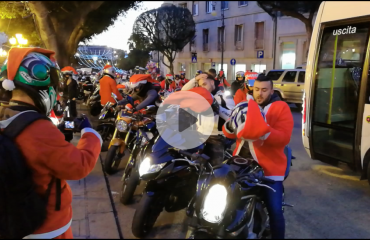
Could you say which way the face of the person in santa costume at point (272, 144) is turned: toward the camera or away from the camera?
toward the camera

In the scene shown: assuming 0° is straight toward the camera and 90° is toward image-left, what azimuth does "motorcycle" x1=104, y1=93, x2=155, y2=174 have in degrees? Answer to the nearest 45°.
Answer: approximately 45°

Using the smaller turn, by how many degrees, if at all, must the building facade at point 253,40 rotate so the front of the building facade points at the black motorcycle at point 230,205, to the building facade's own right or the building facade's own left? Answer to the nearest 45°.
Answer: approximately 45° to the building facade's own left

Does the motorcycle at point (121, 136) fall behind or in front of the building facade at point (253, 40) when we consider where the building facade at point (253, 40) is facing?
in front

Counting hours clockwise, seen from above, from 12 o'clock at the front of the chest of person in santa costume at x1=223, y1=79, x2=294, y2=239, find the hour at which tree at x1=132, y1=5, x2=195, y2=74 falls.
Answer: The tree is roughly at 4 o'clock from the person in santa costume.

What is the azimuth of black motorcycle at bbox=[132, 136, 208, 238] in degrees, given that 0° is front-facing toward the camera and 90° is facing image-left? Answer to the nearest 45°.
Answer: approximately 45°

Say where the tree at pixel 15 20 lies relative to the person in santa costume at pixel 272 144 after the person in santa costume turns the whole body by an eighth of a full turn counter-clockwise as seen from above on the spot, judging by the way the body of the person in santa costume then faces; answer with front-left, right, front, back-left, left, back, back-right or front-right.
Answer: back-right
